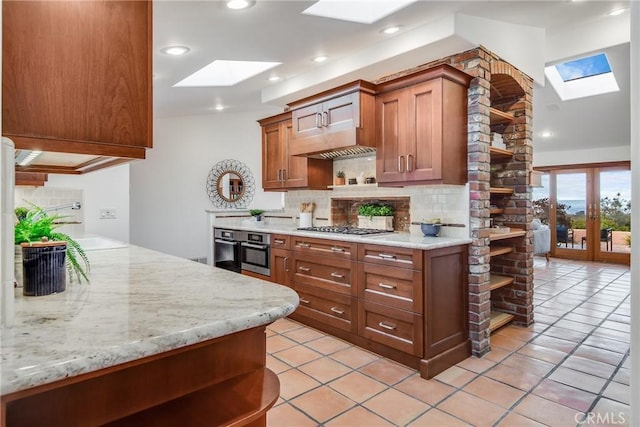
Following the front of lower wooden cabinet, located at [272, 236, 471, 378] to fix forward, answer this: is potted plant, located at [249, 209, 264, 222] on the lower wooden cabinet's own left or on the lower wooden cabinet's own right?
on the lower wooden cabinet's own right

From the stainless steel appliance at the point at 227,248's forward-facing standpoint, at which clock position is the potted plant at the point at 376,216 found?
The potted plant is roughly at 9 o'clock from the stainless steel appliance.

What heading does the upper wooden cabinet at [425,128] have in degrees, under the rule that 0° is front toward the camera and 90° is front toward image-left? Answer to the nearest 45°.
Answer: approximately 45°

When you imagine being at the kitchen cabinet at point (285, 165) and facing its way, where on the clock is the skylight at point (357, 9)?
The skylight is roughly at 10 o'clock from the kitchen cabinet.

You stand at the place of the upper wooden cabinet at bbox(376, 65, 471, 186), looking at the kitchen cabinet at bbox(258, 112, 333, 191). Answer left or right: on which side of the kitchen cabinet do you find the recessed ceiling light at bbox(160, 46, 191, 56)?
left

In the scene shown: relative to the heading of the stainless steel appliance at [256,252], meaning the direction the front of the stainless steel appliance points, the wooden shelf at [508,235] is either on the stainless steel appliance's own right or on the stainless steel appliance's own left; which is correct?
on the stainless steel appliance's own left

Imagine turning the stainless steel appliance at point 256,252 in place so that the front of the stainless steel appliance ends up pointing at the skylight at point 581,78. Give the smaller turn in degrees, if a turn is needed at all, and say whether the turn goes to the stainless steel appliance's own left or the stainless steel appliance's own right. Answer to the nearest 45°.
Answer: approximately 135° to the stainless steel appliance's own left

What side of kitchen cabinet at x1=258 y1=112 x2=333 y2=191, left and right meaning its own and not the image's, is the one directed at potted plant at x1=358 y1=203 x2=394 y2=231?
left

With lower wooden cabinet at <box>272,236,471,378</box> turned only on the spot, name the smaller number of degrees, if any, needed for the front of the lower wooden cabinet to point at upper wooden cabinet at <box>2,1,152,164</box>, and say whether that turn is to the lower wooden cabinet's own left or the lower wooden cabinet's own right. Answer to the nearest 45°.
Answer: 0° — it already faces it
